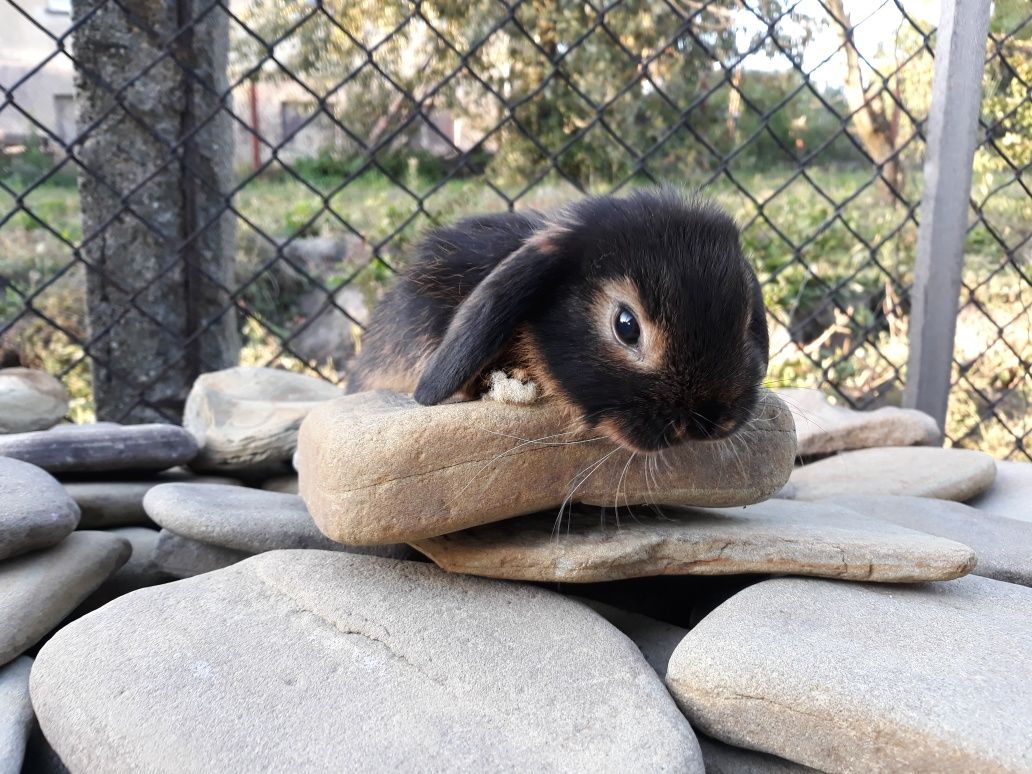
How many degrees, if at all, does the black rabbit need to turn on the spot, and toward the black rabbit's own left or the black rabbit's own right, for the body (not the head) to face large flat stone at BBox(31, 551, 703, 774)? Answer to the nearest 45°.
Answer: approximately 90° to the black rabbit's own right

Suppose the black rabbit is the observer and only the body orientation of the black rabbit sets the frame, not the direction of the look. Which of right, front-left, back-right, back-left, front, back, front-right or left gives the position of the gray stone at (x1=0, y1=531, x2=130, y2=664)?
back-right

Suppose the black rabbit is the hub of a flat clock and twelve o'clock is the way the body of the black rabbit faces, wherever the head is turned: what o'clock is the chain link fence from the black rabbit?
The chain link fence is roughly at 7 o'clock from the black rabbit.

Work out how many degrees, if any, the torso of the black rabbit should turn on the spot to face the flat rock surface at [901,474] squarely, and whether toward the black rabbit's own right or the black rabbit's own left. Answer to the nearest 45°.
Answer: approximately 90° to the black rabbit's own left

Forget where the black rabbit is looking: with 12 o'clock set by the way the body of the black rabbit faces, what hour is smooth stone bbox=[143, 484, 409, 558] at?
The smooth stone is roughly at 5 o'clock from the black rabbit.

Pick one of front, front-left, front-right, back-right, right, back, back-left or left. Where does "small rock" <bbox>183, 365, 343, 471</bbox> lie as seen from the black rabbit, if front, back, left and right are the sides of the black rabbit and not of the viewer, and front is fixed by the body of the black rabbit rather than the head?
back

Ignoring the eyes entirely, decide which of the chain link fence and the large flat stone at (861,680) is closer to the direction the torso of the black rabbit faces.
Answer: the large flat stone

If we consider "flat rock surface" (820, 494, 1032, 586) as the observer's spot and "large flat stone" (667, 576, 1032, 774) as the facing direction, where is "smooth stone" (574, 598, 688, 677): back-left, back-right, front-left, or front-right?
front-right

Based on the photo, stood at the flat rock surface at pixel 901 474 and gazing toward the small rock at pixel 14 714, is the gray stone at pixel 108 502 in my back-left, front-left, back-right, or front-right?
front-right

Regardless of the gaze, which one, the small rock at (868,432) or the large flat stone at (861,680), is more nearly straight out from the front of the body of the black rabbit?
the large flat stone

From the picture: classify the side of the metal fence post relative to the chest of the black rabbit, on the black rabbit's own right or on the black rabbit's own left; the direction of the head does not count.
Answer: on the black rabbit's own left

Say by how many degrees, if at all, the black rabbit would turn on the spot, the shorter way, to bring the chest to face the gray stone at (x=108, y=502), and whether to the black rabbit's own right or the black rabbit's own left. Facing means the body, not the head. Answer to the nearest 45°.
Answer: approximately 135° to the black rabbit's own right

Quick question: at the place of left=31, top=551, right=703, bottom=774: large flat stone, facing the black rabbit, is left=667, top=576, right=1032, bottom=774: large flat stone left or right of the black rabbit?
right

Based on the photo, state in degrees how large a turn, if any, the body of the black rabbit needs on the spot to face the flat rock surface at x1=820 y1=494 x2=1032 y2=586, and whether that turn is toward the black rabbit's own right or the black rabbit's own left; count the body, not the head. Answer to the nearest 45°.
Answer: approximately 90° to the black rabbit's own left

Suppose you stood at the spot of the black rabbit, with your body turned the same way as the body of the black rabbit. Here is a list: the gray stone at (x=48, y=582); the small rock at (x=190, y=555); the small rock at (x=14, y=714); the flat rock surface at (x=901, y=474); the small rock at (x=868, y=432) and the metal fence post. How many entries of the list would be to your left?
3

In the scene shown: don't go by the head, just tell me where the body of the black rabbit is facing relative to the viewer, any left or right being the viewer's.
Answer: facing the viewer and to the right of the viewer

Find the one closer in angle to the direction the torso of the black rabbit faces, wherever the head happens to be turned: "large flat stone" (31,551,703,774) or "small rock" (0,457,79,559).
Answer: the large flat stone

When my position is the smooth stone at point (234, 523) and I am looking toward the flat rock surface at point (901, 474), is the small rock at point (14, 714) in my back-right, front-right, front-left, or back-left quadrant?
back-right

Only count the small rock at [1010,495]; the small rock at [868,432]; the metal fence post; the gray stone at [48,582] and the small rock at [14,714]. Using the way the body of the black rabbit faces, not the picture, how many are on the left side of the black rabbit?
3

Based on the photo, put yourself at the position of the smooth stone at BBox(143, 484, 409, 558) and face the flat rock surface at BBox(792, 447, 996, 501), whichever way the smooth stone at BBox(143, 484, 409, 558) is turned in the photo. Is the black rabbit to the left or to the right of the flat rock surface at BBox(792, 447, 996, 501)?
right
